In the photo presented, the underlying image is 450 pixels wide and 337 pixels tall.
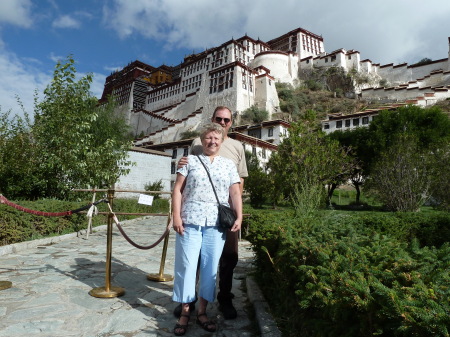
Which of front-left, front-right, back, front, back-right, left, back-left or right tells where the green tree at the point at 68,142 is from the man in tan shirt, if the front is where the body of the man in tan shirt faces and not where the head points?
back-right

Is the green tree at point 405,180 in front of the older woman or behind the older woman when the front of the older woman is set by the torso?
behind

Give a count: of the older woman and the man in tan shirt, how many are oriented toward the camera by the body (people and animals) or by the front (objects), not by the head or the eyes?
2

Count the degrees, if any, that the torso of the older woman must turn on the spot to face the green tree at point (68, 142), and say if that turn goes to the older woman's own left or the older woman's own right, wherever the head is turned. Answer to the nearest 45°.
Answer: approximately 135° to the older woman's own right

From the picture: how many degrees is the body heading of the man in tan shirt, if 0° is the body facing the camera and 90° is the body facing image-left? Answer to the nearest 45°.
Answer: approximately 0°

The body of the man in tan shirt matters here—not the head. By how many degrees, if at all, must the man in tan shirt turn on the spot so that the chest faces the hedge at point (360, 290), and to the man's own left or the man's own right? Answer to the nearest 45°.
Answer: approximately 45° to the man's own left

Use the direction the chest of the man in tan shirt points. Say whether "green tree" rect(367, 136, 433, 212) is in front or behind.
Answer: behind

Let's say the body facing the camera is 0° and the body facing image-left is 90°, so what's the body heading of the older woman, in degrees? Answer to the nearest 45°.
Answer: approximately 0°

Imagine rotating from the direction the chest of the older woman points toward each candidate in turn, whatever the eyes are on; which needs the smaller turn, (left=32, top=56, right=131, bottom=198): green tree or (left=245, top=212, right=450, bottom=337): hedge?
the hedge
